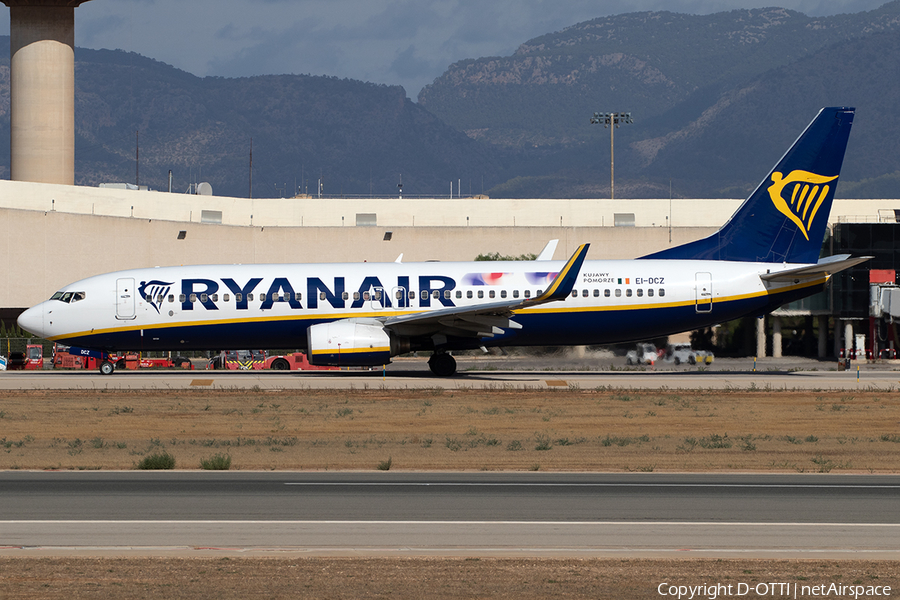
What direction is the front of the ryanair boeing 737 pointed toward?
to the viewer's left
